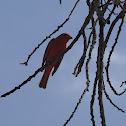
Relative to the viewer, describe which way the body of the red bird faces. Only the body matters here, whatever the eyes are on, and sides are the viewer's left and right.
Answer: facing to the right of the viewer
